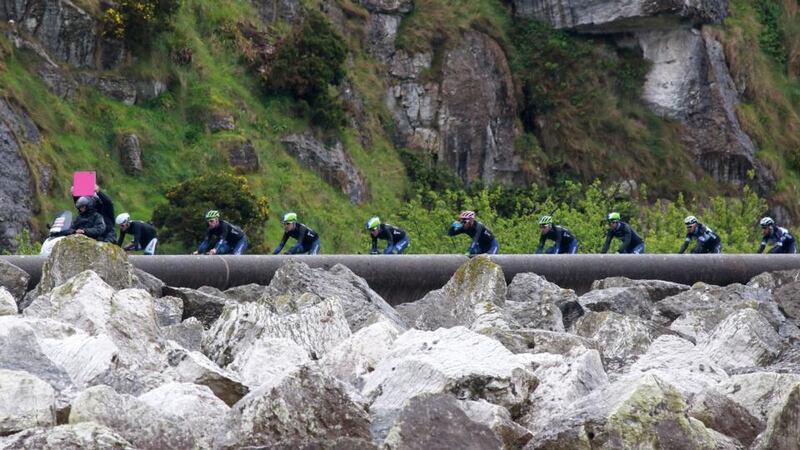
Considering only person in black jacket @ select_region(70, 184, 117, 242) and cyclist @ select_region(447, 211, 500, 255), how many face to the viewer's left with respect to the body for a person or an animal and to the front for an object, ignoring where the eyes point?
2

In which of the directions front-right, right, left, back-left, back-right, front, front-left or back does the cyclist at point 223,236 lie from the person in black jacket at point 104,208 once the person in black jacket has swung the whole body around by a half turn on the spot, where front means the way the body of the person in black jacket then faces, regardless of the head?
front-left

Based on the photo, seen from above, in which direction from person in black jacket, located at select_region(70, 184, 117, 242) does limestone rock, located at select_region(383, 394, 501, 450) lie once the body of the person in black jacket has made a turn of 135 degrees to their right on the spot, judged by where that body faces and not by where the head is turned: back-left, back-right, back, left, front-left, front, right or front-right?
back-right

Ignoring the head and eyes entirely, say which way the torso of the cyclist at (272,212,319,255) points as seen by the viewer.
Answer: to the viewer's left

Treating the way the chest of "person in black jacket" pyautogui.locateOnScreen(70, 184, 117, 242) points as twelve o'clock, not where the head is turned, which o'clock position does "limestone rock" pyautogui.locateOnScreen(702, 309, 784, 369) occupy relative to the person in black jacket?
The limestone rock is roughly at 8 o'clock from the person in black jacket.

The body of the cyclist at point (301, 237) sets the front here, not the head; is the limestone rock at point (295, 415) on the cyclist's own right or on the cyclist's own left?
on the cyclist's own left

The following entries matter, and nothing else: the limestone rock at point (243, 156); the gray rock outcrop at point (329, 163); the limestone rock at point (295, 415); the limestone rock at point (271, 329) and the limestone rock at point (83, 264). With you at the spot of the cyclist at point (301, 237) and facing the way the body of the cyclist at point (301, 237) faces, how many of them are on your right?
2

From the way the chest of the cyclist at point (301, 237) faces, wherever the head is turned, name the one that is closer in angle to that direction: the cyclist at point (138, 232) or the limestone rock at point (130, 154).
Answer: the cyclist

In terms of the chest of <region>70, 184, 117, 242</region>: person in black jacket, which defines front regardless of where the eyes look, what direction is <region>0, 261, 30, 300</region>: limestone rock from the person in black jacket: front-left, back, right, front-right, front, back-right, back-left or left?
left

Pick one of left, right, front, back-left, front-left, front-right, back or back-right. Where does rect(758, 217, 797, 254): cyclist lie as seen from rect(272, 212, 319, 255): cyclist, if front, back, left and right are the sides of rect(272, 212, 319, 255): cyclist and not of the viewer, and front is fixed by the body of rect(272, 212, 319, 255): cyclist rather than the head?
back

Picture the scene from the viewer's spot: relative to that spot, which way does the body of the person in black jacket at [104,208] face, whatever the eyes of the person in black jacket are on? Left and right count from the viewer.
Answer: facing to the left of the viewer

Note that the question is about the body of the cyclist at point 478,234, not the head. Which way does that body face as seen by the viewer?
to the viewer's left

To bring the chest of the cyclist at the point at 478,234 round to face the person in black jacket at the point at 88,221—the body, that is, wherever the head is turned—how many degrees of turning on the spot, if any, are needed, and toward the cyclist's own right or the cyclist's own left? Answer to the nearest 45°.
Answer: approximately 45° to the cyclist's own left

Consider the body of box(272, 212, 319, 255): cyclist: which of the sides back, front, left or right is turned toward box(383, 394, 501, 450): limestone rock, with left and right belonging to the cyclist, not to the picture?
left

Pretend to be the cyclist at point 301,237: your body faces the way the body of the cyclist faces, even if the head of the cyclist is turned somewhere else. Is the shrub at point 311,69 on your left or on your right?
on your right
